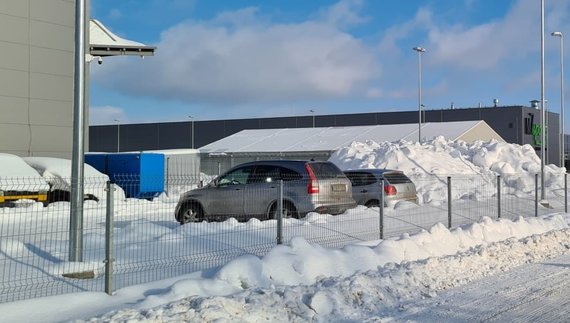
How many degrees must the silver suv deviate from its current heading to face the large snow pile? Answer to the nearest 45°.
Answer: approximately 90° to its right

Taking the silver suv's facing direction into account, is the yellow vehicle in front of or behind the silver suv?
in front

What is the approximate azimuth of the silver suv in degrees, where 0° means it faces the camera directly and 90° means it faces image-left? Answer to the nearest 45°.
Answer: approximately 135°

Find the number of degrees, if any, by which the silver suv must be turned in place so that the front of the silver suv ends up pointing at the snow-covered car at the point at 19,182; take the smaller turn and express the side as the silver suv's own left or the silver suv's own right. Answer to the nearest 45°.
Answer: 0° — it already faces it

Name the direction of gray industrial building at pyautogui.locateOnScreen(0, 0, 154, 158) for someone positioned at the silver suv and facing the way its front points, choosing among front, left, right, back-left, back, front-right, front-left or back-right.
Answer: front

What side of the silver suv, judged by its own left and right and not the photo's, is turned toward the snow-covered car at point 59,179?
front
